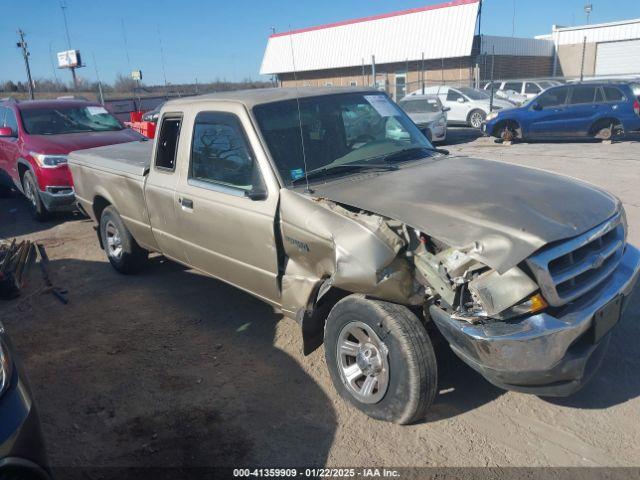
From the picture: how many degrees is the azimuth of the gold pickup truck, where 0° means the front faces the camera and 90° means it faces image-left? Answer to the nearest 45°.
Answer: approximately 315°

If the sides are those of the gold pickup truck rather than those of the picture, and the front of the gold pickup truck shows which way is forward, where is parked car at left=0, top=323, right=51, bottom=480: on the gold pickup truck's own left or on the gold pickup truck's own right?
on the gold pickup truck's own right

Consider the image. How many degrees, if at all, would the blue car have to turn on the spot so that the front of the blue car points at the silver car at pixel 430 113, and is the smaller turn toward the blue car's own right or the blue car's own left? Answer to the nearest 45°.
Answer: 0° — it already faces it

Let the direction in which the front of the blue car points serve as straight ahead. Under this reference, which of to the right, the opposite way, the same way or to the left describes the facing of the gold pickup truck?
the opposite way

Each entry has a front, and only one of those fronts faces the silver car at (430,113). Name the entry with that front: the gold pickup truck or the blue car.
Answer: the blue car

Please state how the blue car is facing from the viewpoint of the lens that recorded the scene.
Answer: facing to the left of the viewer

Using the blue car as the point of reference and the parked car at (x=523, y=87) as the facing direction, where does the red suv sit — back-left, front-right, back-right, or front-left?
back-left

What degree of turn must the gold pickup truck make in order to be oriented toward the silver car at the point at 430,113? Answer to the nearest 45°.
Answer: approximately 135° to its left

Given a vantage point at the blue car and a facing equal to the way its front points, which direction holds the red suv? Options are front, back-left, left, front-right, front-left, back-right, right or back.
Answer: front-left

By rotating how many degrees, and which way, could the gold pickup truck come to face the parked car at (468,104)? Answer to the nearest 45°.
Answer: approximately 135° to its left
